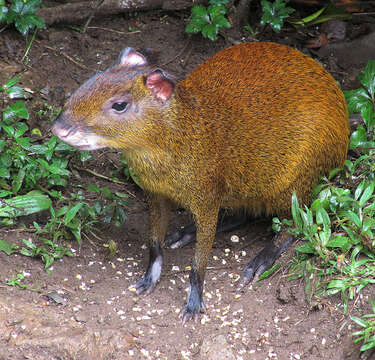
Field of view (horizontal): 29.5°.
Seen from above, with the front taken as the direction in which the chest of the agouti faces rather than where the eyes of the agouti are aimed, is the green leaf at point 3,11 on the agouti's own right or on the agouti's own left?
on the agouti's own right

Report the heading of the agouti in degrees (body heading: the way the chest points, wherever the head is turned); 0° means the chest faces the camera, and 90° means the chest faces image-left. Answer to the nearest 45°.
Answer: approximately 45°

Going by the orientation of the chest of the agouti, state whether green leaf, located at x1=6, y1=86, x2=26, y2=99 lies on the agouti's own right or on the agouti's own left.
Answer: on the agouti's own right

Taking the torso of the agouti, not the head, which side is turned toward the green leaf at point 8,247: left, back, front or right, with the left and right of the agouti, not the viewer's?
front

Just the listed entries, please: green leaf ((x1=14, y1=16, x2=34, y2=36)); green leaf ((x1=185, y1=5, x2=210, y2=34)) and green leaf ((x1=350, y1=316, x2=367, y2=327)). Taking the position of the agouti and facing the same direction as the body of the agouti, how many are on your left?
1

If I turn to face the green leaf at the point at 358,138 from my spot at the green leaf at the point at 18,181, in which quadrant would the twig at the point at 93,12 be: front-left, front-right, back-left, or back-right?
front-left

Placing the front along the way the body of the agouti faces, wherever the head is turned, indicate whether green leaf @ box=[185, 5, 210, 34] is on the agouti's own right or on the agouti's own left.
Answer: on the agouti's own right

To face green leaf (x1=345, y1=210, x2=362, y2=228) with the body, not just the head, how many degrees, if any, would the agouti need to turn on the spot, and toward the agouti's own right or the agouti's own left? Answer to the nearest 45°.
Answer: approximately 180°

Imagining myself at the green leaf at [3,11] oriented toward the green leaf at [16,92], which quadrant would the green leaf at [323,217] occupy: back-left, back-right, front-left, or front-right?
front-left

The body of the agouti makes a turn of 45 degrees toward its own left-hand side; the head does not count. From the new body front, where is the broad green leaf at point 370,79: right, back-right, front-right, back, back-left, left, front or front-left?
back-left

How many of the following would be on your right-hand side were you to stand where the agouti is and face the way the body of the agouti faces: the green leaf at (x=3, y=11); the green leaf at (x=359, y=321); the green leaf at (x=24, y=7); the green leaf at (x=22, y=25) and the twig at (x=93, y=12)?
4

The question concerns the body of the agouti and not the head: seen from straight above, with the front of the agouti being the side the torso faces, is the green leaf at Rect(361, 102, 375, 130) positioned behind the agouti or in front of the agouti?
behind

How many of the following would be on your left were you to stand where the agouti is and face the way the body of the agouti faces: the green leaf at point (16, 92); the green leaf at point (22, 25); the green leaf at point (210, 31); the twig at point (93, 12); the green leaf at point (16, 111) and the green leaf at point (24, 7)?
0

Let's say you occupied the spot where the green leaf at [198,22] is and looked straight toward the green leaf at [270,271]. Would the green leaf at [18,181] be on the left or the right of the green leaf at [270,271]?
right

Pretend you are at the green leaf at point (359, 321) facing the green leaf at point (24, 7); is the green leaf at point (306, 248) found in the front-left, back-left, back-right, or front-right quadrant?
front-right

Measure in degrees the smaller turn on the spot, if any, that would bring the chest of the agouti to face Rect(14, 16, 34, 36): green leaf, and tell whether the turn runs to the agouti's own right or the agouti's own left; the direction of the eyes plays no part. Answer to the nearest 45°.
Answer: approximately 90° to the agouti's own right

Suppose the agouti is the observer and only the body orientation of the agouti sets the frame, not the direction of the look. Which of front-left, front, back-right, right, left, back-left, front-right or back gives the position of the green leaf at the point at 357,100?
back

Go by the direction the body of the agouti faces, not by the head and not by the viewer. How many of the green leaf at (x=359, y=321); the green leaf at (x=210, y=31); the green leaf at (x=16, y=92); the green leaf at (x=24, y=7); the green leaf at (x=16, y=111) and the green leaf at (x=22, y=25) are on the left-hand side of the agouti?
1
